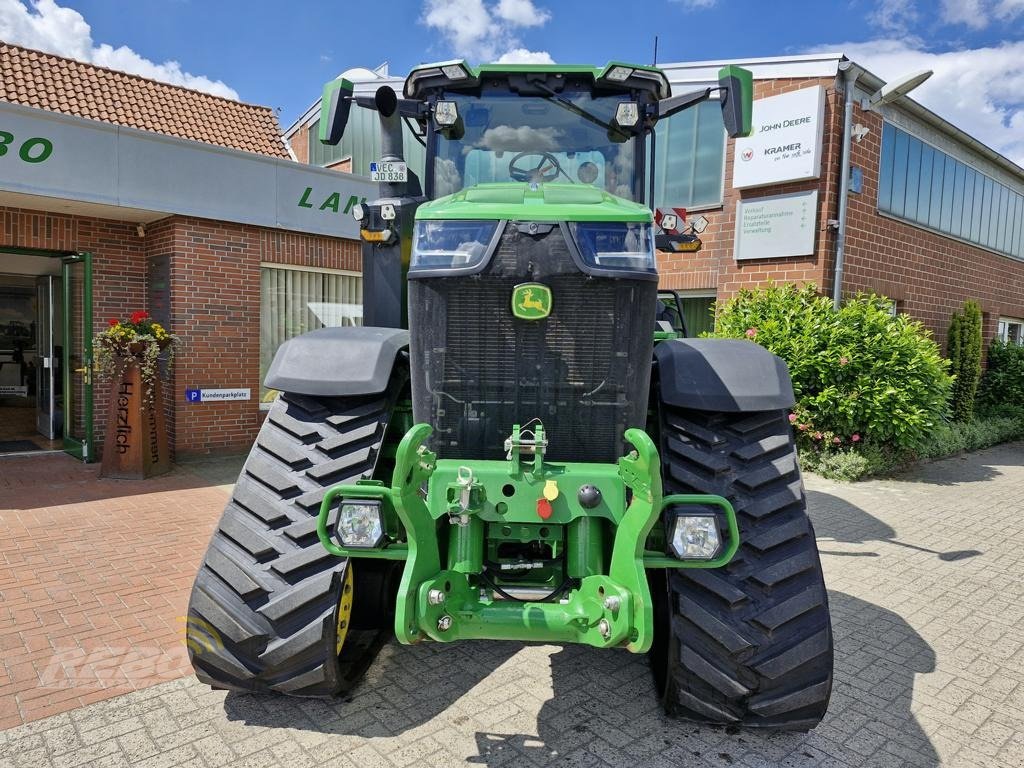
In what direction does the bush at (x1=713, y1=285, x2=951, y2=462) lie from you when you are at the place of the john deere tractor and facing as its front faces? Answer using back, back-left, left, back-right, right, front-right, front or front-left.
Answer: back-left

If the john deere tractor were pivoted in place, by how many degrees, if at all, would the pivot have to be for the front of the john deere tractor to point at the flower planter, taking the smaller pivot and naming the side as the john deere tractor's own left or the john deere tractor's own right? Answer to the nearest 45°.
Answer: approximately 135° to the john deere tractor's own right

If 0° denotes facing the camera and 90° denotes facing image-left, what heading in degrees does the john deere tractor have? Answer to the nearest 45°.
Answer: approximately 0°

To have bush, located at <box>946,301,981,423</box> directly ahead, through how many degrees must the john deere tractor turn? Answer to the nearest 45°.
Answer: approximately 135° to its left

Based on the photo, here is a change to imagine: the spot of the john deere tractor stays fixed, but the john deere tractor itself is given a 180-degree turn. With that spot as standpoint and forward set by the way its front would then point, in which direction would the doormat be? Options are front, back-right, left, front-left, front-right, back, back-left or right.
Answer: front-left

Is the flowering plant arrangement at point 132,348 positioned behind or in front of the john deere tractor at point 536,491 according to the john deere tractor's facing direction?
behind

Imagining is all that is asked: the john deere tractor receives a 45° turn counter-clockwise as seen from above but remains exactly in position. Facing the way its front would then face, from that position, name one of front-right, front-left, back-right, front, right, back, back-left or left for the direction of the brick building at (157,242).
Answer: back

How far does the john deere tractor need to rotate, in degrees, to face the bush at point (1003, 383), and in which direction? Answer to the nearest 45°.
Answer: approximately 135° to its left

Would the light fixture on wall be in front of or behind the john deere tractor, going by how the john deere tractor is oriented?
behind

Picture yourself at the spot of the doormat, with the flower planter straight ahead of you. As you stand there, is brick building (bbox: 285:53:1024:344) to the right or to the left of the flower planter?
left

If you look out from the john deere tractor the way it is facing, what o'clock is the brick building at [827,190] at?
The brick building is roughly at 7 o'clock from the john deere tractor.
